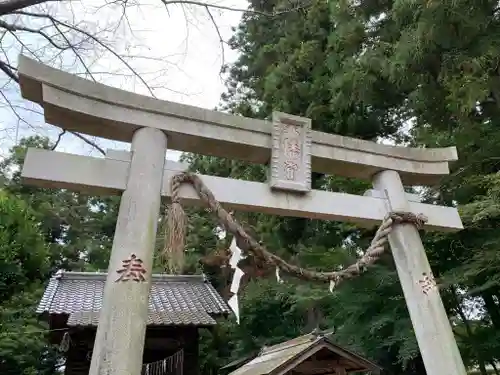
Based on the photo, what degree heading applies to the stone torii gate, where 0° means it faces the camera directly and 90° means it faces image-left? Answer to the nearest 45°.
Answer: approximately 315°

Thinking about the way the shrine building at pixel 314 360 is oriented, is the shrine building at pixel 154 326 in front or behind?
behind

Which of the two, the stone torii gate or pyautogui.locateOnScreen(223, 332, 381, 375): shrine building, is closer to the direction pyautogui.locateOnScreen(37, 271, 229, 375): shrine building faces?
the stone torii gate

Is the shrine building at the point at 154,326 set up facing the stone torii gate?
yes

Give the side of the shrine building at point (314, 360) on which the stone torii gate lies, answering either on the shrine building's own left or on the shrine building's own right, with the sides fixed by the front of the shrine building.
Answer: on the shrine building's own right

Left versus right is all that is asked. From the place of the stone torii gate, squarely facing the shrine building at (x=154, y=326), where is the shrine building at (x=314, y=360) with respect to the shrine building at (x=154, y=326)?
right

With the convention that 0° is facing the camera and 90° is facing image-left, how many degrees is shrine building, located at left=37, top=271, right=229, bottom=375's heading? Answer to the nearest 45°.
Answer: approximately 0°

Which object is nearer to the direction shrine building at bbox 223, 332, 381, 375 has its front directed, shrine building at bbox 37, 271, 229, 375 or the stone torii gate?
the stone torii gate
